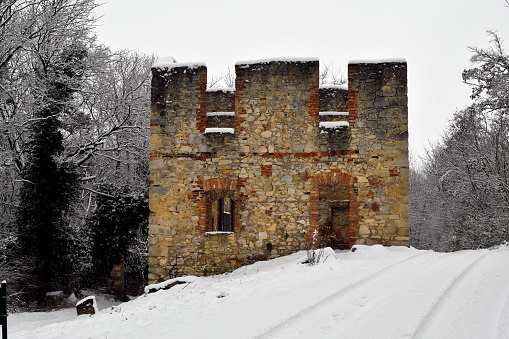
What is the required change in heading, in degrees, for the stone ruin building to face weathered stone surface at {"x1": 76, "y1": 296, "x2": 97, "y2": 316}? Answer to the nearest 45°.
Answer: approximately 45° to its right

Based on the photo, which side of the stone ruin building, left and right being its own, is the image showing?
front

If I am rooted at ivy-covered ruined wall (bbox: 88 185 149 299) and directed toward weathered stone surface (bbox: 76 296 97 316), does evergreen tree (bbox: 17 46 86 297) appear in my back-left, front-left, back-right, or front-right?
front-right

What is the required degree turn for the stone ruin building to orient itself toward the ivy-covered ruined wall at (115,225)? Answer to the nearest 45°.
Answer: approximately 135° to its right

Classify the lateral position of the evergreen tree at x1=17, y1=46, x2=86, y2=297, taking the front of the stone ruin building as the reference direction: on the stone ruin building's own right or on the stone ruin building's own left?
on the stone ruin building's own right

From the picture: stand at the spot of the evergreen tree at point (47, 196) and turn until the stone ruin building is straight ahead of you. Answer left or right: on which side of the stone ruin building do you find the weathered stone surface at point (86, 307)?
right

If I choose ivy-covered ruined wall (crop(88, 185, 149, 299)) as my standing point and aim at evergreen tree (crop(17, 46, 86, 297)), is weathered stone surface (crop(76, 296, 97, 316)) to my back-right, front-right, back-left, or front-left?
front-left

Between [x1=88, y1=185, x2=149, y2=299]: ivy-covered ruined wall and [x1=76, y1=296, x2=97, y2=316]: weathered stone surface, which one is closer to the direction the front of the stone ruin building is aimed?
the weathered stone surface
